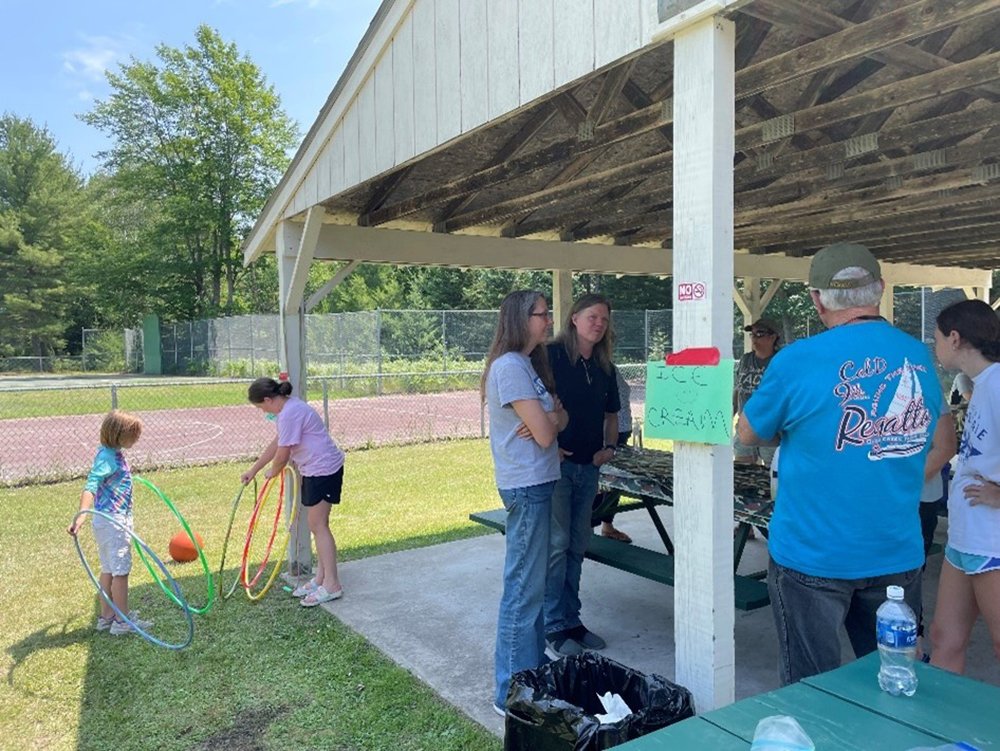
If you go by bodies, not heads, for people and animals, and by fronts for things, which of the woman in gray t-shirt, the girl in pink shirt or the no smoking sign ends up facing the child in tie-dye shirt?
the girl in pink shirt

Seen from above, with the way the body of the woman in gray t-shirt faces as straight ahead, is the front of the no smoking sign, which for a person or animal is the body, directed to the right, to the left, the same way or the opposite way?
to the right

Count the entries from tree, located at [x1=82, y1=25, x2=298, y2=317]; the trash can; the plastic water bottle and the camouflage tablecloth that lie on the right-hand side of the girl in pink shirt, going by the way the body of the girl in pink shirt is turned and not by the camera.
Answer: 1

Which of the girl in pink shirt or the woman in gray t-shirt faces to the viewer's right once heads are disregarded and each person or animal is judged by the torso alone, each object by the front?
the woman in gray t-shirt

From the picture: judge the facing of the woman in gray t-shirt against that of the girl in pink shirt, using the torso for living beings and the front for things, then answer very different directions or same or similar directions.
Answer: very different directions

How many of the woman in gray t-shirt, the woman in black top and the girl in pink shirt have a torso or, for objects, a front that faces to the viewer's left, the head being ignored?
1

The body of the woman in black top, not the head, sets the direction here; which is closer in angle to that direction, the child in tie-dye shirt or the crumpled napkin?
the crumpled napkin

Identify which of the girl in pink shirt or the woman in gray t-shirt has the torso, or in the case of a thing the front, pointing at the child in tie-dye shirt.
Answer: the girl in pink shirt

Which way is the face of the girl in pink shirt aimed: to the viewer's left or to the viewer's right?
to the viewer's left

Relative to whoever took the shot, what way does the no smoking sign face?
facing the viewer

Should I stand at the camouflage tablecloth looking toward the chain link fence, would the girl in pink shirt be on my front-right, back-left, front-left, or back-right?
front-left
